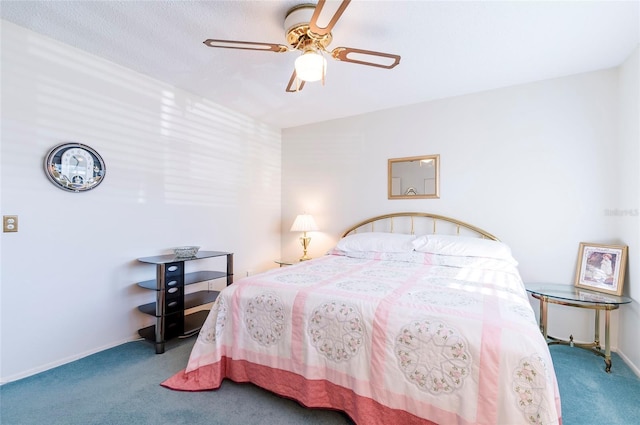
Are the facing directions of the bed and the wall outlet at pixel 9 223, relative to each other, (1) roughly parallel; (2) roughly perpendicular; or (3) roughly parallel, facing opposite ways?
roughly perpendicular

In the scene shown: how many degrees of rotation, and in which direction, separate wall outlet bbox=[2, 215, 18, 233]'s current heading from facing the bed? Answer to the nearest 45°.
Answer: approximately 45° to its left

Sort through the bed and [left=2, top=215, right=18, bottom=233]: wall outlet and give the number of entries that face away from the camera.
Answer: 0

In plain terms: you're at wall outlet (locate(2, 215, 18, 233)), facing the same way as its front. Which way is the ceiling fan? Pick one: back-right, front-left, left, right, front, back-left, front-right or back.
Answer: front-left

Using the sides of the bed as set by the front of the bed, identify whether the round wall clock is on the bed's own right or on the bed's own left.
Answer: on the bed's own right

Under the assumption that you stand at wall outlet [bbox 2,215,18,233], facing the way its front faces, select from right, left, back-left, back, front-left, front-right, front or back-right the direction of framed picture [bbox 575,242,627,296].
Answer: front-left

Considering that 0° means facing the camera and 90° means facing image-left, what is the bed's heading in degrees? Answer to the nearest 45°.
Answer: approximately 45°

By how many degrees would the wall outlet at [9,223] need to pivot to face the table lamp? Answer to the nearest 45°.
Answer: approximately 90° to its left

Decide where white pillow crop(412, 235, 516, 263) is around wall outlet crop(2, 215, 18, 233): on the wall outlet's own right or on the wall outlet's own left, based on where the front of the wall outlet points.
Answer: on the wall outlet's own left

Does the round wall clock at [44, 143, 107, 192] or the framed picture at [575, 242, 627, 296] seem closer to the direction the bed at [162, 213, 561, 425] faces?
the round wall clock
